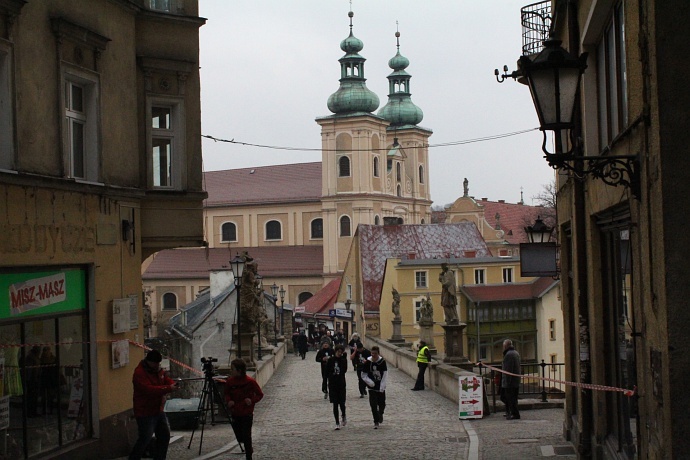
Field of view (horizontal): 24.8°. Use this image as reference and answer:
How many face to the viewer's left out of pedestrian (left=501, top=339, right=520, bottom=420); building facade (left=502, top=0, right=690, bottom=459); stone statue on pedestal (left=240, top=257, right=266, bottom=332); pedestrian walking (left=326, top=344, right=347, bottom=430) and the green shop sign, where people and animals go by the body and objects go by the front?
2

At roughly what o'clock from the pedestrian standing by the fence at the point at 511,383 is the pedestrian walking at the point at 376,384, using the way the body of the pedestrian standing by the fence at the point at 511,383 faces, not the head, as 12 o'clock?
the pedestrian walking at the point at 376,384 is roughly at 11 o'clock from the pedestrian standing by the fence at the point at 511,383.

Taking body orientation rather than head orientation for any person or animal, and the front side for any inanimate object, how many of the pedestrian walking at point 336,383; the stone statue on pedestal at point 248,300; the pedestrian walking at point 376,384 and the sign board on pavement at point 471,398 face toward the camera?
3

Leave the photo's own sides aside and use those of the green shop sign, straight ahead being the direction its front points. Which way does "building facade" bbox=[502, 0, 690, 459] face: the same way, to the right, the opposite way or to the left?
the opposite way

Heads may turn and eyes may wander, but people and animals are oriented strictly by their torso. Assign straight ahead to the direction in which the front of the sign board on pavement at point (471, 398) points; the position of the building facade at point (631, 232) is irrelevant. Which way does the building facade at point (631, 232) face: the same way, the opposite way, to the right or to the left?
to the right

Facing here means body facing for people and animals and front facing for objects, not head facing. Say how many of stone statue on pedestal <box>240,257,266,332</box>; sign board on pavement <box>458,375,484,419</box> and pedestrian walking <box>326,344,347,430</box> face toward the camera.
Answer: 2

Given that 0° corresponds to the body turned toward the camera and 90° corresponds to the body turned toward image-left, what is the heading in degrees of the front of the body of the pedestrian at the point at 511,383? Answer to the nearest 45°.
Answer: approximately 90°

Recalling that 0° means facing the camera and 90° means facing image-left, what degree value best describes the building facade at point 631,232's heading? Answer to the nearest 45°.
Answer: approximately 90°
